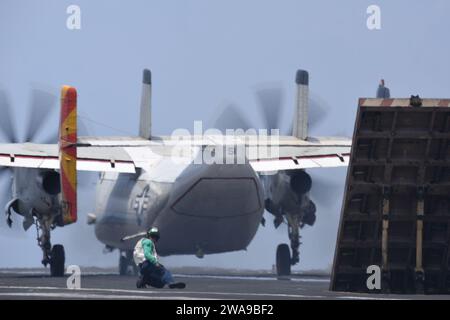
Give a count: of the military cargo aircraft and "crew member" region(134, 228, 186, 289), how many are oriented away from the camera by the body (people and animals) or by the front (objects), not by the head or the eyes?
1

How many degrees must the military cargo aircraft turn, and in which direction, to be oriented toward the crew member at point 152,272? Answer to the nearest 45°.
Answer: approximately 180°

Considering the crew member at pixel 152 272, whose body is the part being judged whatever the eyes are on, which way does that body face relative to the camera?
to the viewer's right

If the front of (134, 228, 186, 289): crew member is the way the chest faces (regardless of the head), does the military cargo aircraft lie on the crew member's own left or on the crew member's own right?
on the crew member's own left

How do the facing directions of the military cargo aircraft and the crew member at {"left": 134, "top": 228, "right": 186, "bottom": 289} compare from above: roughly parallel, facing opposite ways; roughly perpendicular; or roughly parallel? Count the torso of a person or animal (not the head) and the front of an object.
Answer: roughly perpendicular

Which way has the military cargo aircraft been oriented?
away from the camera
